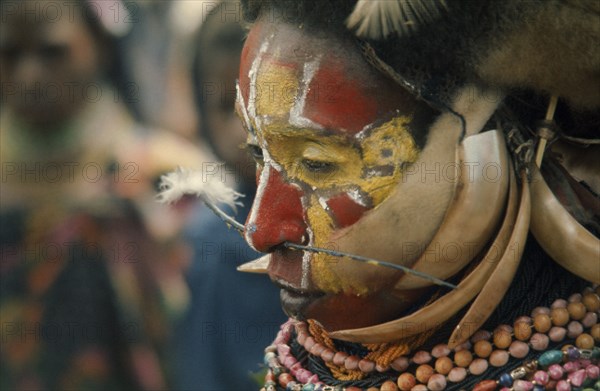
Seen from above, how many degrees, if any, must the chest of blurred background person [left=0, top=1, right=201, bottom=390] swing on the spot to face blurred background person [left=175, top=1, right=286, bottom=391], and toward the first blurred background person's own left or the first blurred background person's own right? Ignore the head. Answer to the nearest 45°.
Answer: approximately 45° to the first blurred background person's own left

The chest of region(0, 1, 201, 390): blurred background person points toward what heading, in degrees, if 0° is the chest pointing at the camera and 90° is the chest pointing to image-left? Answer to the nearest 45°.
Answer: approximately 0°
